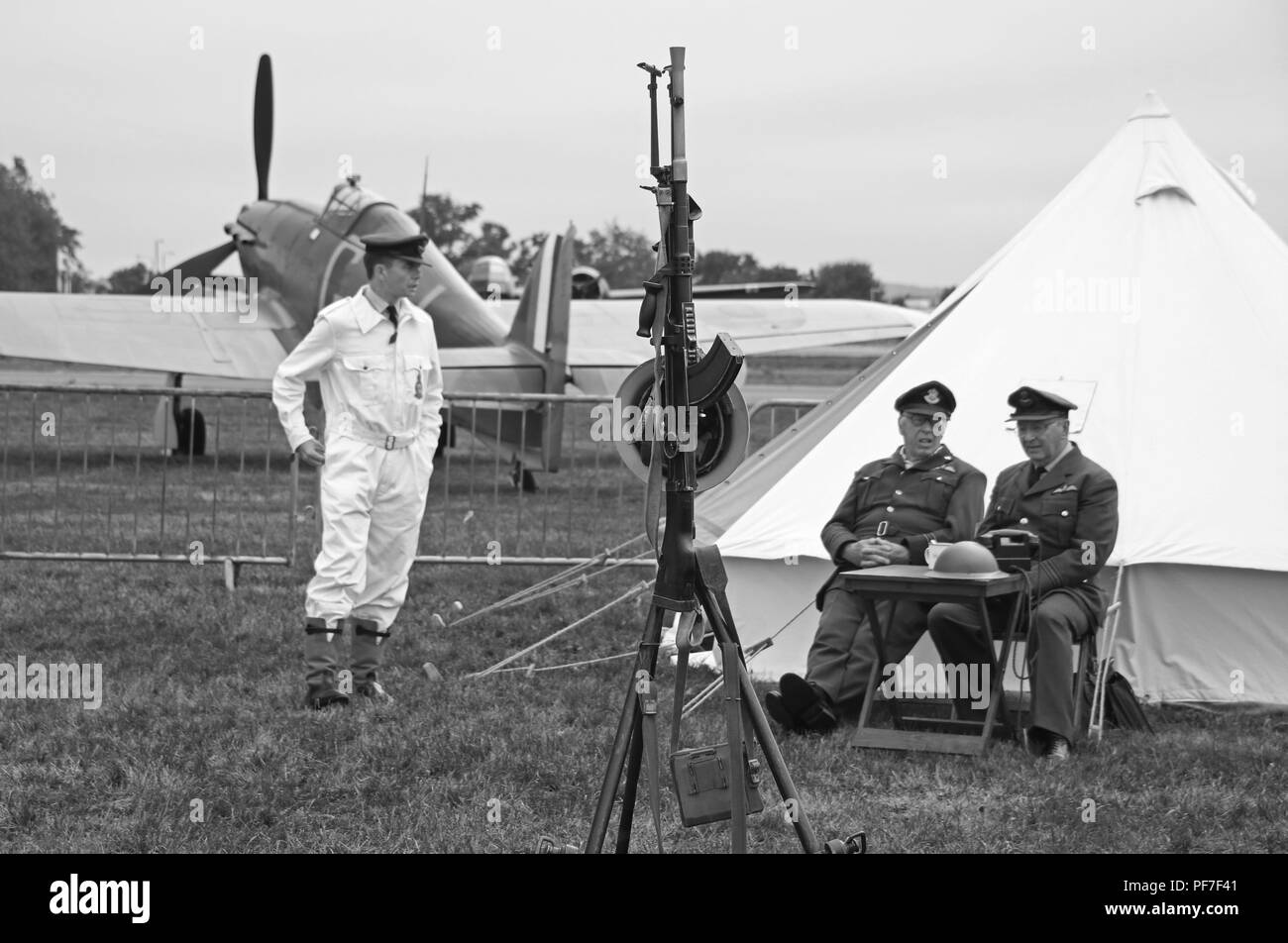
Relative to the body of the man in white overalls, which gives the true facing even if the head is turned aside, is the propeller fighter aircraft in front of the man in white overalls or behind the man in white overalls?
behind

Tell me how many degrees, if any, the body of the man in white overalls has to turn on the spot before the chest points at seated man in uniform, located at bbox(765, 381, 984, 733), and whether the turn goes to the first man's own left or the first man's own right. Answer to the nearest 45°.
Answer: approximately 45° to the first man's own left

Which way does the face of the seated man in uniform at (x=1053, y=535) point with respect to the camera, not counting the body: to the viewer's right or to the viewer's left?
to the viewer's left

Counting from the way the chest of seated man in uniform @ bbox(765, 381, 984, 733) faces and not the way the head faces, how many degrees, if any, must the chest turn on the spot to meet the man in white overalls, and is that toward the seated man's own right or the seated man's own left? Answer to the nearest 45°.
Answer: approximately 45° to the seated man's own right

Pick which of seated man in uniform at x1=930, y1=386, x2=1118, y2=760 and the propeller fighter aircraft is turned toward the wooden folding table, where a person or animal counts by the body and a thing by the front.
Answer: the seated man in uniform

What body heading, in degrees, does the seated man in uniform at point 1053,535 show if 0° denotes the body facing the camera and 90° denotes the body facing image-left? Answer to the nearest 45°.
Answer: approximately 45°

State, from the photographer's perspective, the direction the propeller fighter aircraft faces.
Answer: facing away from the viewer and to the left of the viewer

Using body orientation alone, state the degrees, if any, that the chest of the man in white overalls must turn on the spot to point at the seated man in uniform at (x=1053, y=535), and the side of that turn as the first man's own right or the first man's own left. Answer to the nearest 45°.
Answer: approximately 45° to the first man's own left

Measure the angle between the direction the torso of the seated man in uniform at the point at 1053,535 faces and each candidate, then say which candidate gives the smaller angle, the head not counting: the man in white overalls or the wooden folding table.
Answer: the wooden folding table
